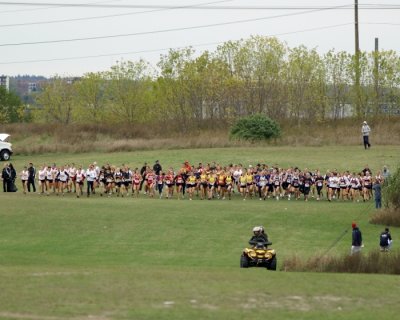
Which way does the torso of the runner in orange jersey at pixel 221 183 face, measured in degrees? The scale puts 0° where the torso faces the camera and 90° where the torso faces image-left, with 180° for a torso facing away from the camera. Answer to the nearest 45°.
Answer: approximately 0°

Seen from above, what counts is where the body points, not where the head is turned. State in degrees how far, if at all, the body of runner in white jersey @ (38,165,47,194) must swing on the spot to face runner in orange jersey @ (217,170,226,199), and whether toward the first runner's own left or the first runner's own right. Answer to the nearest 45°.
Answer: approximately 45° to the first runner's own left

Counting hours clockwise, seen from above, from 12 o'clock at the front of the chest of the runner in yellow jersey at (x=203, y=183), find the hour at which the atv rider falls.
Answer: The atv rider is roughly at 12 o'clock from the runner in yellow jersey.

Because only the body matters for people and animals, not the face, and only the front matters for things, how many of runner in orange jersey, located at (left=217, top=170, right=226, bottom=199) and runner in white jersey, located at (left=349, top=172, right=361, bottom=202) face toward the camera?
2

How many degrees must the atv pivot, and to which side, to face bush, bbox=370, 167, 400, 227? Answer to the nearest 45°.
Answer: approximately 135° to its left

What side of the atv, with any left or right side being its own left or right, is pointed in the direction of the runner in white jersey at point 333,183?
back

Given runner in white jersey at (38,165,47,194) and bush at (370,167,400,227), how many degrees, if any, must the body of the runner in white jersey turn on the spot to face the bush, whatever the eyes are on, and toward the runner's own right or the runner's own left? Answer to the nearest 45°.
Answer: approximately 45° to the runner's own left
